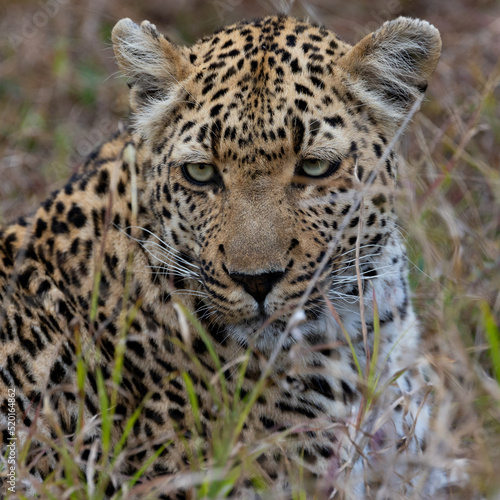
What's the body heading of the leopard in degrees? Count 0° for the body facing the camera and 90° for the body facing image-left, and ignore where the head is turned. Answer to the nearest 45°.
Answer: approximately 315°
